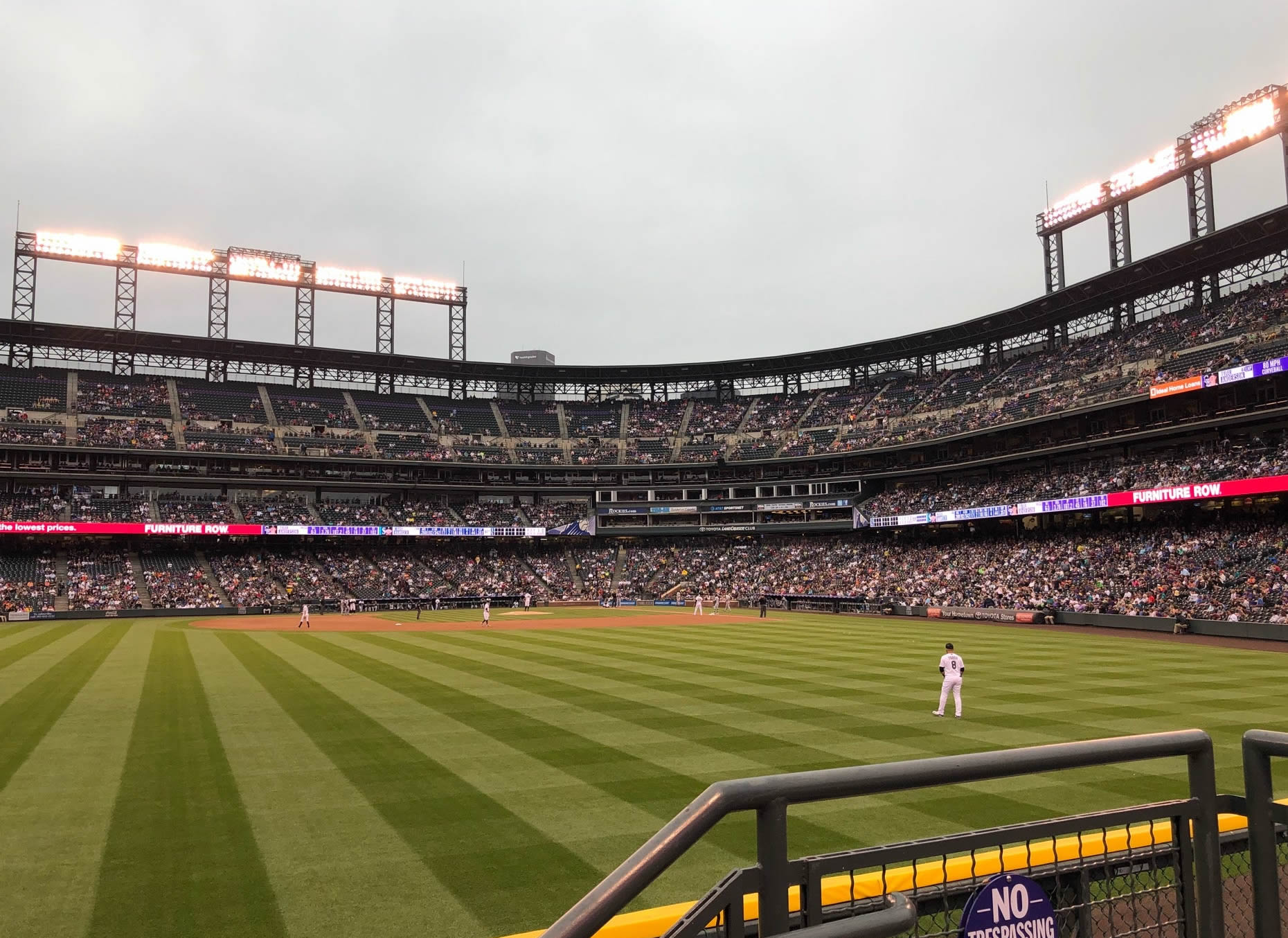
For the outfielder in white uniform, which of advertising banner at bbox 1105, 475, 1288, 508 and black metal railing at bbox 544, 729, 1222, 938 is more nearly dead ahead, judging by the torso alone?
the advertising banner

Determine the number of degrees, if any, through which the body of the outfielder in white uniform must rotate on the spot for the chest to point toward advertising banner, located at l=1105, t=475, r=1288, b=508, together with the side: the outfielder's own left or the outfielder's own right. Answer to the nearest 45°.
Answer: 0° — they already face it

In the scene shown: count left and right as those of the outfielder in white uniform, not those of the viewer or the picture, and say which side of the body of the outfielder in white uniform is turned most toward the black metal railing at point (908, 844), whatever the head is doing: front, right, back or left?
back

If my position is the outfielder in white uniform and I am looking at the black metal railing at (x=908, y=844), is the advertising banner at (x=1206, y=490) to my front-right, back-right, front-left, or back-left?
back-left

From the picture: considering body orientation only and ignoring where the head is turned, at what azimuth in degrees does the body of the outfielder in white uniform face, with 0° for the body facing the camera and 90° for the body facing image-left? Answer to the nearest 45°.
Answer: approximately 180°
